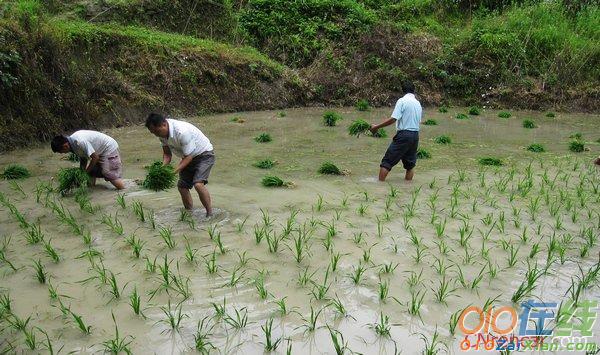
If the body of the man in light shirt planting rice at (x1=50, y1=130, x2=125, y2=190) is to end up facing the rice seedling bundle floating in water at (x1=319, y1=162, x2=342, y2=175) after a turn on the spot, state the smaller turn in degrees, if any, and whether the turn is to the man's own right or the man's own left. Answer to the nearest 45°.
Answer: approximately 180°

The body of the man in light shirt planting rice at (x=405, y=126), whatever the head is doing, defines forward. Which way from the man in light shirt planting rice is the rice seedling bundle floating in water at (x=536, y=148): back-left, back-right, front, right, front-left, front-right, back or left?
right

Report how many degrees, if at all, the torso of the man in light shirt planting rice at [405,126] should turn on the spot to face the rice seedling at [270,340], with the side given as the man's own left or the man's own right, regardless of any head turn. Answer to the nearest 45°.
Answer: approximately 135° to the man's own left

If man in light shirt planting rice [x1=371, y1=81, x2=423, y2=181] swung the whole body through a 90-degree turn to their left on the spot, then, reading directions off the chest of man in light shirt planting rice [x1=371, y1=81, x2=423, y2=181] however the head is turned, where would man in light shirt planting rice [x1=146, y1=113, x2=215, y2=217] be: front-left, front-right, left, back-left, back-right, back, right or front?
front

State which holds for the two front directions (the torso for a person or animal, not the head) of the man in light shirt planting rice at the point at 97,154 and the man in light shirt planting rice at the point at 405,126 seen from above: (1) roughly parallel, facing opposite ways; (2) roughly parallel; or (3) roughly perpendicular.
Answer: roughly perpendicular

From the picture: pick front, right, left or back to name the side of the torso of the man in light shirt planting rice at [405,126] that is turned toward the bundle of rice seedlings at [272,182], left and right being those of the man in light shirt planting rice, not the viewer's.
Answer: left

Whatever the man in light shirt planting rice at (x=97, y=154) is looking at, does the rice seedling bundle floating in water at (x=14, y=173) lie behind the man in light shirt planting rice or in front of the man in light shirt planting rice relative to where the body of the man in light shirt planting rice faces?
in front

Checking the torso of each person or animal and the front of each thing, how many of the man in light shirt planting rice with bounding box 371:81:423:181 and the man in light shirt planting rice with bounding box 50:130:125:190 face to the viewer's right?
0

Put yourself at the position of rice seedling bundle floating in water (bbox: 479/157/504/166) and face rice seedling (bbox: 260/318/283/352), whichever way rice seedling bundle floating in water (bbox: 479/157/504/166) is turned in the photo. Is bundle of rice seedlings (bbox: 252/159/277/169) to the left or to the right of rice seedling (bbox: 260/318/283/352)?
right

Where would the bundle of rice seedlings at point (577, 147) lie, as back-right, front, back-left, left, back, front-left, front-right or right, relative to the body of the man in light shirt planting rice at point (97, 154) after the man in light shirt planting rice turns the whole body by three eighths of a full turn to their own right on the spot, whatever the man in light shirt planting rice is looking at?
front-right

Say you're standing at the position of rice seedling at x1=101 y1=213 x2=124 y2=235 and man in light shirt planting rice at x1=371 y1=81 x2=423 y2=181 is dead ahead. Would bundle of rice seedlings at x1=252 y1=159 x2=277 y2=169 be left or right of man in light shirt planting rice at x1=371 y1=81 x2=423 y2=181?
left

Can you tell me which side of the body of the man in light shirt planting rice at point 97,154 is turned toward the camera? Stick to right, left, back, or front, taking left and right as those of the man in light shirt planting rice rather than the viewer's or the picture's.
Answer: left

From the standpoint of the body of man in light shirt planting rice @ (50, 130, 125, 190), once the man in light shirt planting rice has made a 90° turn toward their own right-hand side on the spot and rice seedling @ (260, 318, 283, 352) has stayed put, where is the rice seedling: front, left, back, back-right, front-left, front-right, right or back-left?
back

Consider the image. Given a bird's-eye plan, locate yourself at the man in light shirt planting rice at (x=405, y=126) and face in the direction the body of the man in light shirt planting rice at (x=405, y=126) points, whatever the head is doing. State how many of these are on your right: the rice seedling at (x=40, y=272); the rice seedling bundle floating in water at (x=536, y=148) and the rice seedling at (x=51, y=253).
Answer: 1

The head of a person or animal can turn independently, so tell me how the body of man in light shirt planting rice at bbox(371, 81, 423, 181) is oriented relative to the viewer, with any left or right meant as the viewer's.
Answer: facing away from the viewer and to the left of the viewer

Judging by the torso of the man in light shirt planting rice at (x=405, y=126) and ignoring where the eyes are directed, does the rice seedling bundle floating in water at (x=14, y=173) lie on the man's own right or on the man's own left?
on the man's own left
